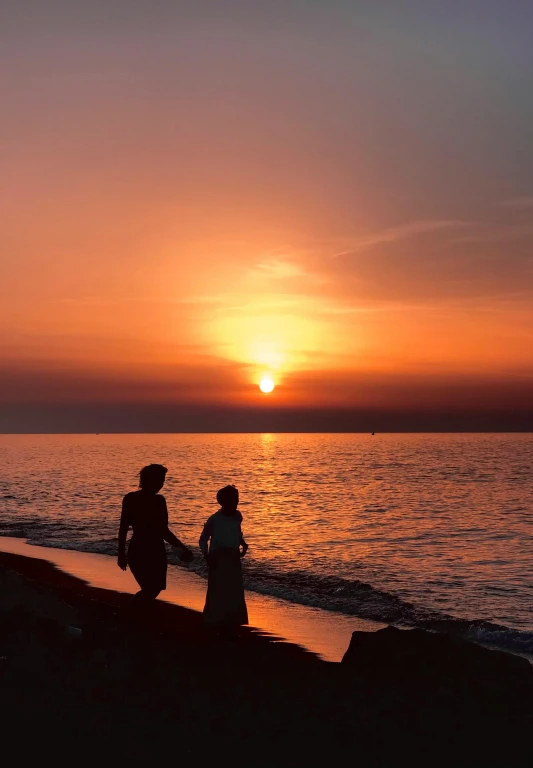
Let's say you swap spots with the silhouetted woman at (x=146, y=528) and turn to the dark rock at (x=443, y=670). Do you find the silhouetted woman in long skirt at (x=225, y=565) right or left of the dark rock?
left

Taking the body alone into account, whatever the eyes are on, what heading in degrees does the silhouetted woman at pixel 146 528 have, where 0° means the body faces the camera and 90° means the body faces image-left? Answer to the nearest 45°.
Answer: approximately 315°

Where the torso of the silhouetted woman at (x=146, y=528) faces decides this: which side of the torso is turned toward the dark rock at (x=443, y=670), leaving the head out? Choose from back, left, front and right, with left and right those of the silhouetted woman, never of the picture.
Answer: front
